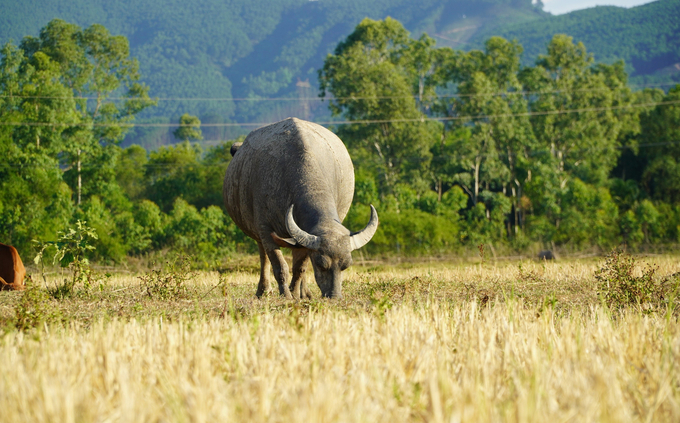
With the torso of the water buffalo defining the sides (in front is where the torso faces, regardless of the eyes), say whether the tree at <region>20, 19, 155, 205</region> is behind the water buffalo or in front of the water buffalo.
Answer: behind

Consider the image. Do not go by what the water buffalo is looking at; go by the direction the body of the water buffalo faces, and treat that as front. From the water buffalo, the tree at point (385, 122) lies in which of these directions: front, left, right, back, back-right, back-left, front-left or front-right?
back-left

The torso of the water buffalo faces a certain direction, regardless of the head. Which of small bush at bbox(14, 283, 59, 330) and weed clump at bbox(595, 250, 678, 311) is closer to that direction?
the weed clump

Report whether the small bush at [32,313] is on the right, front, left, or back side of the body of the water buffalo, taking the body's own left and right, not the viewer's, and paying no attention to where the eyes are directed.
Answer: right

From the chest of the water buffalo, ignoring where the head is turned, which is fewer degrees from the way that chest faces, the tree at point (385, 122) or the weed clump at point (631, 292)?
the weed clump

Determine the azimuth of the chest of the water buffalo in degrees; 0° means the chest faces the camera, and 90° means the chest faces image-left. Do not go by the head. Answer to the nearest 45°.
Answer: approximately 315°

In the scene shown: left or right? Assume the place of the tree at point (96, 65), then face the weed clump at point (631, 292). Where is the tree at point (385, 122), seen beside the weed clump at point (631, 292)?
left
